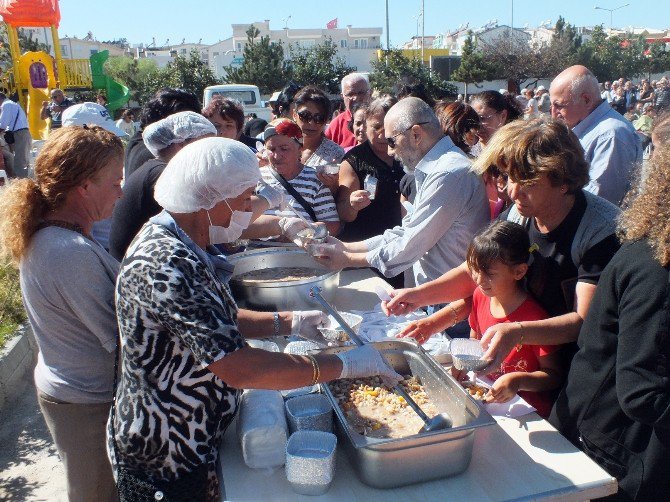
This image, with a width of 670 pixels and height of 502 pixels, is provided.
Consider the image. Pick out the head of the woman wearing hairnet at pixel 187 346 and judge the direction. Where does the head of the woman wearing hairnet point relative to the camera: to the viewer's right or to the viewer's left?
to the viewer's right

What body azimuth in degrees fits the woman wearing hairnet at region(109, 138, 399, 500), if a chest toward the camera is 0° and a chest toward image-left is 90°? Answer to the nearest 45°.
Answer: approximately 270°

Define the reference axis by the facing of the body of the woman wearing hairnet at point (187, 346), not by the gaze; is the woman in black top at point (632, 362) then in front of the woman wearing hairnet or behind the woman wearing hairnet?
in front

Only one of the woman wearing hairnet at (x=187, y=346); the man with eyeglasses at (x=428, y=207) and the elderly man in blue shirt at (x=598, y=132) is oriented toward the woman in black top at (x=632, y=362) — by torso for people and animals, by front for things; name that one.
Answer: the woman wearing hairnet

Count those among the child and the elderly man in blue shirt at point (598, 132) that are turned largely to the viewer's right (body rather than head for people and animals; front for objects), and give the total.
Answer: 0

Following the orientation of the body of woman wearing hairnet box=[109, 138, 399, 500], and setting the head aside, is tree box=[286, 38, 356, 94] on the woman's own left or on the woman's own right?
on the woman's own left

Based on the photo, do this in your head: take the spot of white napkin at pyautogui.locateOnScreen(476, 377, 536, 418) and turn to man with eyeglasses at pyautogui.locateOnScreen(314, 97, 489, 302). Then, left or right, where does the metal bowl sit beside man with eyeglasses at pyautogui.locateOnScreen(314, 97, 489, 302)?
left

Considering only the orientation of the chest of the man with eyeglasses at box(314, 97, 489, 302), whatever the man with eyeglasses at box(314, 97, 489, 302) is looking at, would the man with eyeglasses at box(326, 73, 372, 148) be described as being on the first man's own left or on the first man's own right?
on the first man's own right

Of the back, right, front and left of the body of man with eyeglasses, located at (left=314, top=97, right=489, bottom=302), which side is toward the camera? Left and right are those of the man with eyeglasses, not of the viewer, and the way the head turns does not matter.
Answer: left

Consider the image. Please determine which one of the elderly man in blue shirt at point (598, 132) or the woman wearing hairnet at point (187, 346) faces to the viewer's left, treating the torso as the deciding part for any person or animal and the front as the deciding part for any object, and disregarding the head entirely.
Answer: the elderly man in blue shirt

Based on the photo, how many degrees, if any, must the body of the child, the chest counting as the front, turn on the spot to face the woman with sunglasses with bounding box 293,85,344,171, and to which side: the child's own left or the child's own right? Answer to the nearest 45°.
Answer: approximately 90° to the child's own right
